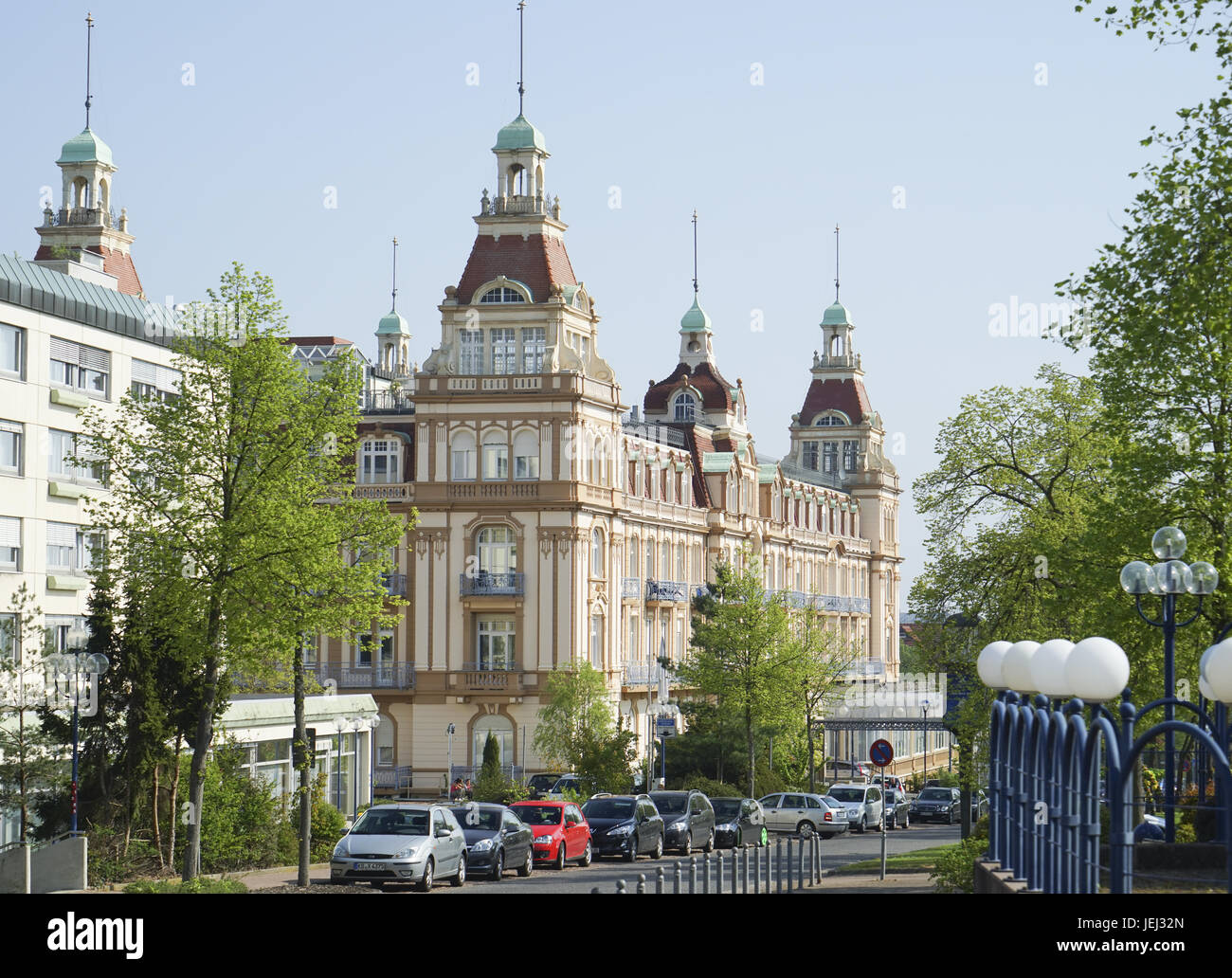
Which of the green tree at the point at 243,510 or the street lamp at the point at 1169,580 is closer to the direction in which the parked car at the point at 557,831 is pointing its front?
the green tree

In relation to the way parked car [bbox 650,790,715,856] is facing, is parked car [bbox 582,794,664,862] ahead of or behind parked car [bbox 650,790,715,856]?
ahead

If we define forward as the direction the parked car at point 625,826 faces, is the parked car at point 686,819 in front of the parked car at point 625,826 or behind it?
behind

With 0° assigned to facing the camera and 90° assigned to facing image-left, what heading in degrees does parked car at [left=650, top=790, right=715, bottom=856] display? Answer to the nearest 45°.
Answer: approximately 45°

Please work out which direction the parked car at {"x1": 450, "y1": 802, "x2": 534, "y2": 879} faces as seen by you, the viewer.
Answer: facing the viewer and to the left of the viewer

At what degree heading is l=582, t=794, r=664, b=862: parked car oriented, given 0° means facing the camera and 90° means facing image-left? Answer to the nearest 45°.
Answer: approximately 45°
